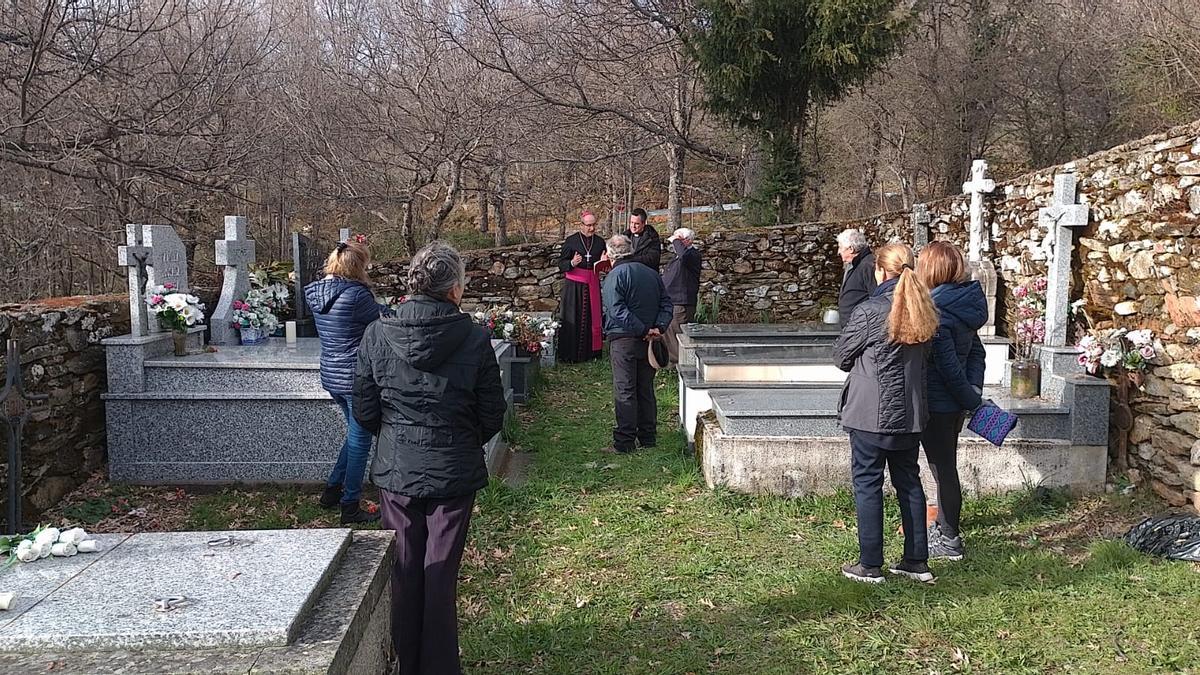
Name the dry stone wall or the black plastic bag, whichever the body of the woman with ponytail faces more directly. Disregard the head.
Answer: the dry stone wall

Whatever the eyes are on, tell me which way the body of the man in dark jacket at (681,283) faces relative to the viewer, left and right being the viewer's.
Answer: facing to the left of the viewer

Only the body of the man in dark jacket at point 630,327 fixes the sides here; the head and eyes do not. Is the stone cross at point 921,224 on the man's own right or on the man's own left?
on the man's own right

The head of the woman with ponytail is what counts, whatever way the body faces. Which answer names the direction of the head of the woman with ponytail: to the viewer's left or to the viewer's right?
to the viewer's left

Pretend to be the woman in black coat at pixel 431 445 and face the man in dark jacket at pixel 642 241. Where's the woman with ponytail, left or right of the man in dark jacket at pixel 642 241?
right

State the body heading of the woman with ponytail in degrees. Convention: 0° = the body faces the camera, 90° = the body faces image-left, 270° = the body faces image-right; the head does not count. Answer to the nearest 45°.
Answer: approximately 135°

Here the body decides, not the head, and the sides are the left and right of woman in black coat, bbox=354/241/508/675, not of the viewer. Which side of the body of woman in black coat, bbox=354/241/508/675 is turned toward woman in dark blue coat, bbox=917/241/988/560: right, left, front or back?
right

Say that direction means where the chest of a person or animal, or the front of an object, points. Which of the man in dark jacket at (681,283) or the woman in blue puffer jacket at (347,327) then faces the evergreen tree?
the woman in blue puffer jacket

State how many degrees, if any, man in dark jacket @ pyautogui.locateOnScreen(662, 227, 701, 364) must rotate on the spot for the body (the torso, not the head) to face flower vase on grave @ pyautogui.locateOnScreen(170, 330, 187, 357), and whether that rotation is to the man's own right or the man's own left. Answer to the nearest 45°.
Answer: approximately 45° to the man's own left

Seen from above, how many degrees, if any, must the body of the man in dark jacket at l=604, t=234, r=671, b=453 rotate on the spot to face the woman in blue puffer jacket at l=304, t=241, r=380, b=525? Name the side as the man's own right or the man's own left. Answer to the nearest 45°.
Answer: approximately 90° to the man's own left

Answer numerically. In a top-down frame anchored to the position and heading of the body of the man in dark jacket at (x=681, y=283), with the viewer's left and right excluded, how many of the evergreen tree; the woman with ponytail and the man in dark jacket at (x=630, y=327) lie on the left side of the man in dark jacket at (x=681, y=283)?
2

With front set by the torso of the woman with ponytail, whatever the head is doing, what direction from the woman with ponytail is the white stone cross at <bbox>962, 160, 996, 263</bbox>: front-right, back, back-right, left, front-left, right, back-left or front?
front-right

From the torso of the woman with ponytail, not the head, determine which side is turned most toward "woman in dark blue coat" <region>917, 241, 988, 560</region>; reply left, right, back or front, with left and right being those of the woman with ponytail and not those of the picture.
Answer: right

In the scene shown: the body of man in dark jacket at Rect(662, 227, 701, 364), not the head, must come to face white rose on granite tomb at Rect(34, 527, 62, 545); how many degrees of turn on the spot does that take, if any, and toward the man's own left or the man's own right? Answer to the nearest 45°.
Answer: approximately 90° to the man's own left

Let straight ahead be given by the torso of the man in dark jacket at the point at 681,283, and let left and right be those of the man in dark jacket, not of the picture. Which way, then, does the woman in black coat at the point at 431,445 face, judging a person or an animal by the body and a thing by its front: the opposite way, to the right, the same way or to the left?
to the right

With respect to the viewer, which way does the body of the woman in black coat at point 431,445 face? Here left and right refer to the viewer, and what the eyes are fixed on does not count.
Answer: facing away from the viewer

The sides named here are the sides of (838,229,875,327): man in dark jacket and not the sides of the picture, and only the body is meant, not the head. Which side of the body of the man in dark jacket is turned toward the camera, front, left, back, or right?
left

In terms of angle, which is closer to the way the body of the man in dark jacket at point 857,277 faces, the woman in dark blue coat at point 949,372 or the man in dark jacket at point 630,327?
the man in dark jacket
